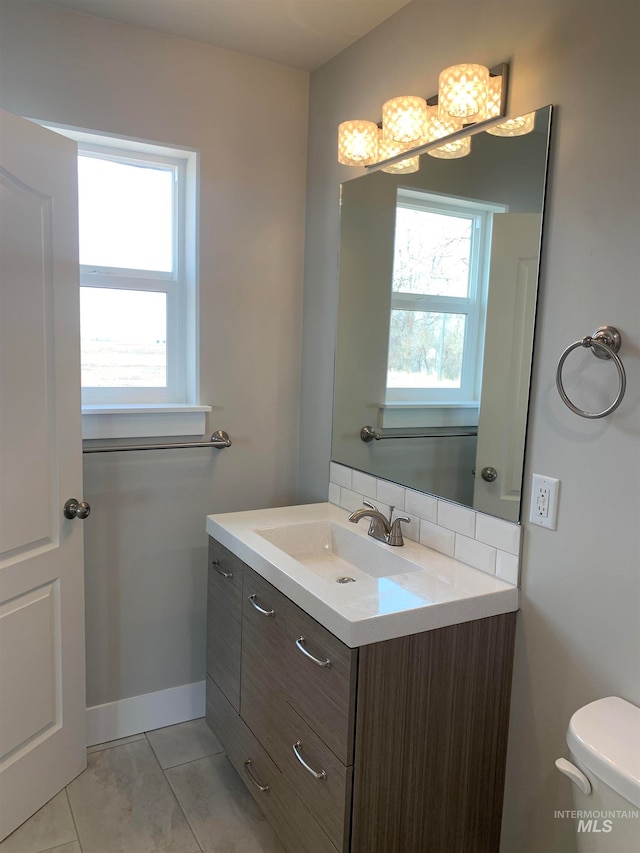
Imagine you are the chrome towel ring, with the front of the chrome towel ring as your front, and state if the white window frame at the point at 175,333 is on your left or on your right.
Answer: on your right

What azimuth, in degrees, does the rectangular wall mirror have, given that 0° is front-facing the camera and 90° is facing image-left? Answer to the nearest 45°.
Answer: approximately 45°

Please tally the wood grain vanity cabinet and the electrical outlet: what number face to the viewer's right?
0

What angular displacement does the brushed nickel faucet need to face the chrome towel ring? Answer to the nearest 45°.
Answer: approximately 90° to its left

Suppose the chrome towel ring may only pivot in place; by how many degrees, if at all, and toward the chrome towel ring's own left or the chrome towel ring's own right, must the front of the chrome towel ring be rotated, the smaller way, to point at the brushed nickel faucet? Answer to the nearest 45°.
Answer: approximately 90° to the chrome towel ring's own right

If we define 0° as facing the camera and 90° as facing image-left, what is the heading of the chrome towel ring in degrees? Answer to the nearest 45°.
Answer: approximately 45°

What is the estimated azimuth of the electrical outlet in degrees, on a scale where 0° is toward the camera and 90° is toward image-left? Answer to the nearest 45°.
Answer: approximately 45°
